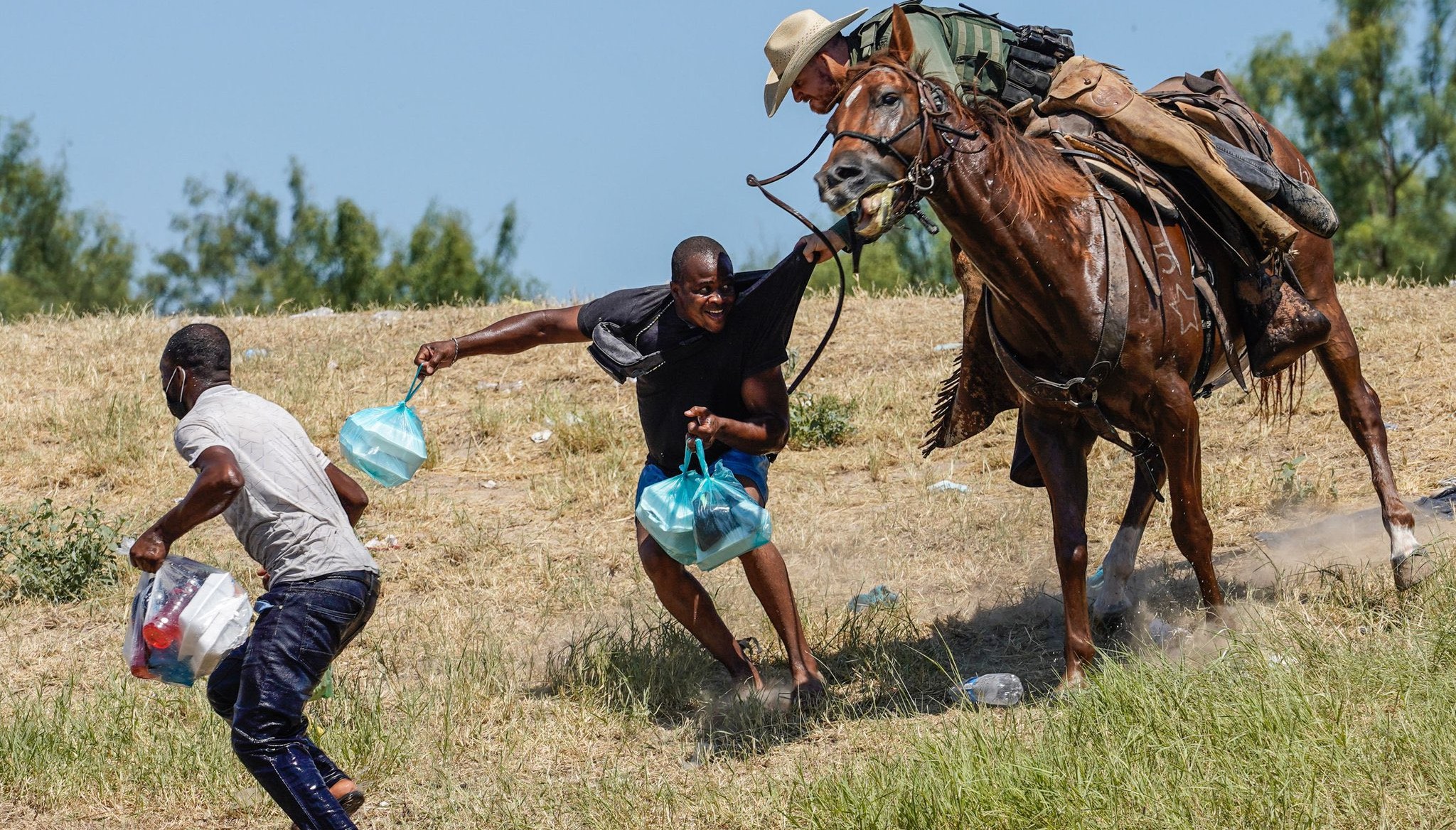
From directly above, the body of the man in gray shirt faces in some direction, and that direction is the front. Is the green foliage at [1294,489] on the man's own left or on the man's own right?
on the man's own right

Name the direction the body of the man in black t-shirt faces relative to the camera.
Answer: toward the camera

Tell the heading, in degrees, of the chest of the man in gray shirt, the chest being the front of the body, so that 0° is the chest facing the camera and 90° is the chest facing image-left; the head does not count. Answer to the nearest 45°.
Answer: approximately 135°

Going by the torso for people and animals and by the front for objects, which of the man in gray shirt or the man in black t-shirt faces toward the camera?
the man in black t-shirt

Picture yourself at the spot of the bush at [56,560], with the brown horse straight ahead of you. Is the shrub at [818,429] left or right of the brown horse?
left

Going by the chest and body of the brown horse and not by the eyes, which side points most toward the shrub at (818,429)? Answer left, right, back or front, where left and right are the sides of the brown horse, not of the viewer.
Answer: right

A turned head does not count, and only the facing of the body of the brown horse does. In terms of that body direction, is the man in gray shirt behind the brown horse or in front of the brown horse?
in front

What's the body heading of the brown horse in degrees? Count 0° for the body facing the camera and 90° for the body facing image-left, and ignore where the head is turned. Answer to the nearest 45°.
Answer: approximately 45°

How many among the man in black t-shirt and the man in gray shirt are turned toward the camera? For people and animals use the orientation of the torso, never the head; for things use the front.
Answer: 1

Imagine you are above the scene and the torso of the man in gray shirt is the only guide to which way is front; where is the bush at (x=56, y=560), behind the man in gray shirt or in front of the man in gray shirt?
in front

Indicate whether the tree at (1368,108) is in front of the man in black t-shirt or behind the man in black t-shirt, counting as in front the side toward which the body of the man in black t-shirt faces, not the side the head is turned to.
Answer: behind

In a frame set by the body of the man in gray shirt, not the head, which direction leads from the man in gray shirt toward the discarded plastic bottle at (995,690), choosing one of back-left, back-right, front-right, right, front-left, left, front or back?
back-right

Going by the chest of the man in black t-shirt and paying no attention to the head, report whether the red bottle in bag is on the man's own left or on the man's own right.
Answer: on the man's own right

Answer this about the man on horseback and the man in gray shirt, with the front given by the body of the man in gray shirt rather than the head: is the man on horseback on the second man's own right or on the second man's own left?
on the second man's own right

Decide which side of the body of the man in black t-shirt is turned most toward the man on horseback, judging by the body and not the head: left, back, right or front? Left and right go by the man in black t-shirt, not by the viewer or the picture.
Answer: left

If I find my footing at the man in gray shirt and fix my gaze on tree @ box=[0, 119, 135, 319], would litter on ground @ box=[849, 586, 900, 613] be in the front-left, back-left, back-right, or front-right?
front-right

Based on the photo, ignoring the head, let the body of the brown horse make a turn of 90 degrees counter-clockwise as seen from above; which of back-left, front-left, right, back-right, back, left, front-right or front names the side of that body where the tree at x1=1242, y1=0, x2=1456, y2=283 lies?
back-left
